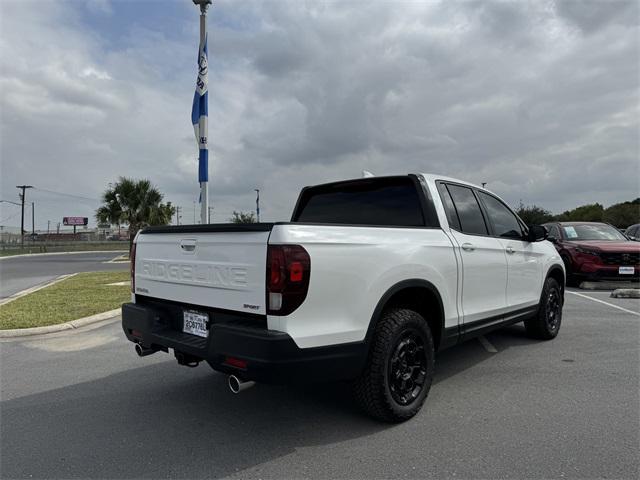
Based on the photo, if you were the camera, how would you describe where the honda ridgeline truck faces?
facing away from the viewer and to the right of the viewer

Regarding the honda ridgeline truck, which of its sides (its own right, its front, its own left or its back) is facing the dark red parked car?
front

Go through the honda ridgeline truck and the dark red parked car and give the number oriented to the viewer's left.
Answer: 0

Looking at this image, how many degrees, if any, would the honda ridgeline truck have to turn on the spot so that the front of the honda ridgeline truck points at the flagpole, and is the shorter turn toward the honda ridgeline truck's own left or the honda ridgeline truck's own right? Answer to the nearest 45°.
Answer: approximately 90° to the honda ridgeline truck's own left

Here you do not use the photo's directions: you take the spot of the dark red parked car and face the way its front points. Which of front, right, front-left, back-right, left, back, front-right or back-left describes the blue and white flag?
right

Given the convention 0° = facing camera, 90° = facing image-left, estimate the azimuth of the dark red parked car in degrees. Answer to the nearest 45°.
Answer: approximately 315°

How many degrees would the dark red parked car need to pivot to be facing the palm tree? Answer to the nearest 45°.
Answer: approximately 135° to its right

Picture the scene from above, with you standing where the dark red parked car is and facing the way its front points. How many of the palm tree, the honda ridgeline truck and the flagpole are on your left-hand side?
0

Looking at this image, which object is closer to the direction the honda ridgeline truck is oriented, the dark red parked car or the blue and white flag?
the dark red parked car

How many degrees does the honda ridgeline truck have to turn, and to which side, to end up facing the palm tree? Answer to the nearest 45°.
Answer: approximately 90° to its left

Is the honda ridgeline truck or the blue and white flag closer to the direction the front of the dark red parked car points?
the honda ridgeline truck

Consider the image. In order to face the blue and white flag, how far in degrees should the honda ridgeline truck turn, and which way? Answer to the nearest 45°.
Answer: approximately 90° to its left

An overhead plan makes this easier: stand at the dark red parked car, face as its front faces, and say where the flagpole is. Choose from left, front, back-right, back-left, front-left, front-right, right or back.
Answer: right
